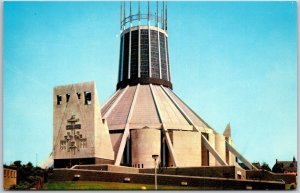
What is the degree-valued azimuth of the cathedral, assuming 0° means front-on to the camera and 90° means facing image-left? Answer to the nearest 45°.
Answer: approximately 45°
